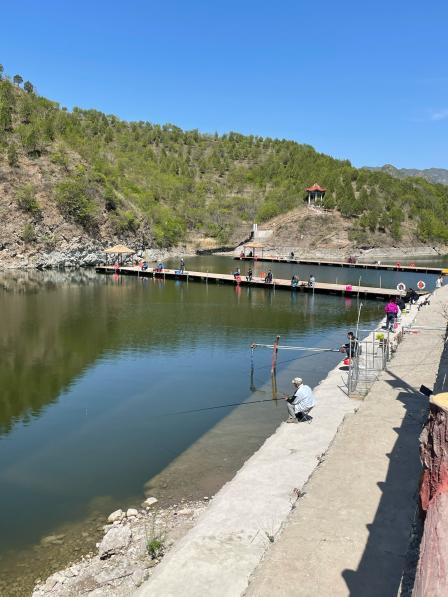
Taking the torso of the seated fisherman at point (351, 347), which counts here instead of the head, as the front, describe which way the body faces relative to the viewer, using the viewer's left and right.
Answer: facing to the left of the viewer

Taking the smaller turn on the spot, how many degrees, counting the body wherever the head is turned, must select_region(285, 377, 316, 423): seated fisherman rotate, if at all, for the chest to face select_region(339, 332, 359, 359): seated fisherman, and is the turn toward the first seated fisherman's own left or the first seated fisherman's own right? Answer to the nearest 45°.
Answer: approximately 90° to the first seated fisherman's own right

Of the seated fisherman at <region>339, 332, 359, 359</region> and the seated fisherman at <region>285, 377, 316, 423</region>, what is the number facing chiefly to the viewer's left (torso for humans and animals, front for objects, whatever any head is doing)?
2

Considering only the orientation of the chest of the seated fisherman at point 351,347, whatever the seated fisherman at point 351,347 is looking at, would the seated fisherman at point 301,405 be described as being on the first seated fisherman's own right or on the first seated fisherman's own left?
on the first seated fisherman's own left

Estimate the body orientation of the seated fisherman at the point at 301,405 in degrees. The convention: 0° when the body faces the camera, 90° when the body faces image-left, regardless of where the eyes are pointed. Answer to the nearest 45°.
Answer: approximately 90°

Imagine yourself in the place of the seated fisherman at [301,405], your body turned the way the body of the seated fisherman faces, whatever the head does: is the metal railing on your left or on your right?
on your right

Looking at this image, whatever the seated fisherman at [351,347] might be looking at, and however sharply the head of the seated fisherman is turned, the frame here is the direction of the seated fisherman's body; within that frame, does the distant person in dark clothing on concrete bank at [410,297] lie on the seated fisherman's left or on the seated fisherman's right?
on the seated fisherman's right
